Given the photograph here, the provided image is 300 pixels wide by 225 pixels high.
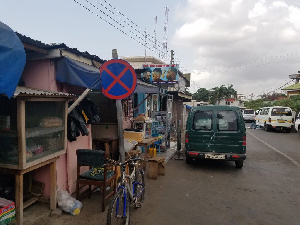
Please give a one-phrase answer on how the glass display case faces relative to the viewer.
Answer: facing the viewer and to the right of the viewer

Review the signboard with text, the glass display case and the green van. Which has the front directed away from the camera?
the green van

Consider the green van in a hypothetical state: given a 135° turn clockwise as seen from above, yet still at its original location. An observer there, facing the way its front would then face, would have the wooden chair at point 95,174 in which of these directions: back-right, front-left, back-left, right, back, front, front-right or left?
right

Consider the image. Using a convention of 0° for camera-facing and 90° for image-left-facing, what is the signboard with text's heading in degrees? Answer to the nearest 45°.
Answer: approximately 0°

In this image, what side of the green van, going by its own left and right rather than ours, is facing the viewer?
back

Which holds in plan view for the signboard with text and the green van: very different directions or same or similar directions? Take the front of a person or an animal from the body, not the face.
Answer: very different directions

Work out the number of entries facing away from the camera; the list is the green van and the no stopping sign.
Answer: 1

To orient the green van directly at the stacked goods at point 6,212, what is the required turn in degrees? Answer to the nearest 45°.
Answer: approximately 135° to its left

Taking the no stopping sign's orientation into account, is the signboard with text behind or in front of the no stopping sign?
behind

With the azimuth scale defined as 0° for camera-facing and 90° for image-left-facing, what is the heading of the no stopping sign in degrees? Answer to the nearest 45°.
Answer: approximately 0°
